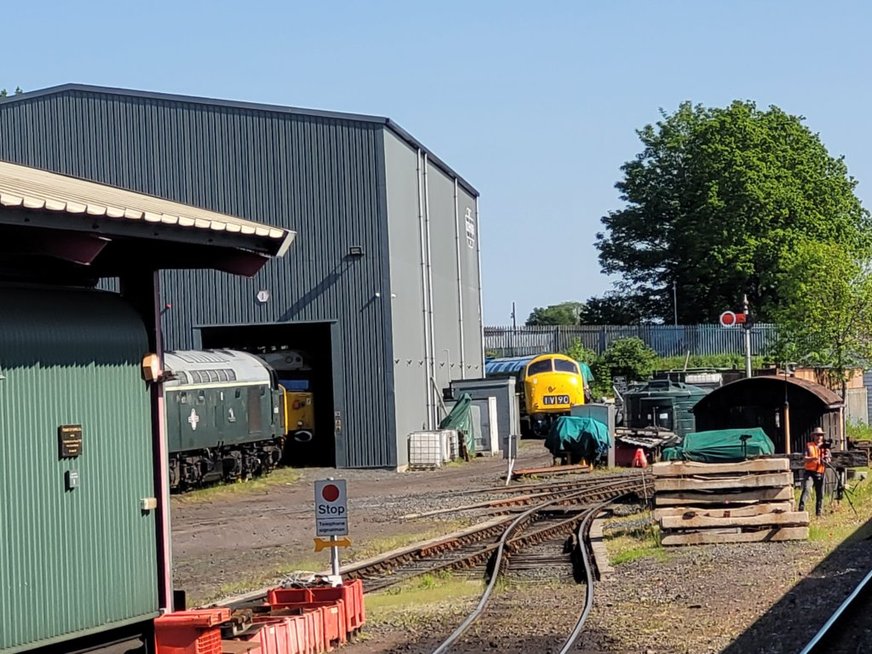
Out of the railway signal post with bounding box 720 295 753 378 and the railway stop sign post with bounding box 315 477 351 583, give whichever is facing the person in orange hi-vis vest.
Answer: the railway signal post with bounding box 720 295 753 378

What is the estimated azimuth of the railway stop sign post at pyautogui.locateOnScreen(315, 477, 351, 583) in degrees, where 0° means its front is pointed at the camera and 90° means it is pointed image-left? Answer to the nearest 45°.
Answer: approximately 0°

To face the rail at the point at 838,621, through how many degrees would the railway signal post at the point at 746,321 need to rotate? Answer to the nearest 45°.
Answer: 0° — it already faces it

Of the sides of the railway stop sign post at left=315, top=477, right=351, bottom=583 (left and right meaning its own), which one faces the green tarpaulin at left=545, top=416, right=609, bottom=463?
back

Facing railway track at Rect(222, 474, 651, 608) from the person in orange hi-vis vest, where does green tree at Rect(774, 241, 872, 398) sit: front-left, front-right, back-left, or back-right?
back-right

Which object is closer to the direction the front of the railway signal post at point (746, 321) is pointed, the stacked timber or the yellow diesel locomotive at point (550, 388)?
the stacked timber

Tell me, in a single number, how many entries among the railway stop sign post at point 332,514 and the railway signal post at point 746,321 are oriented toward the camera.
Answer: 2
